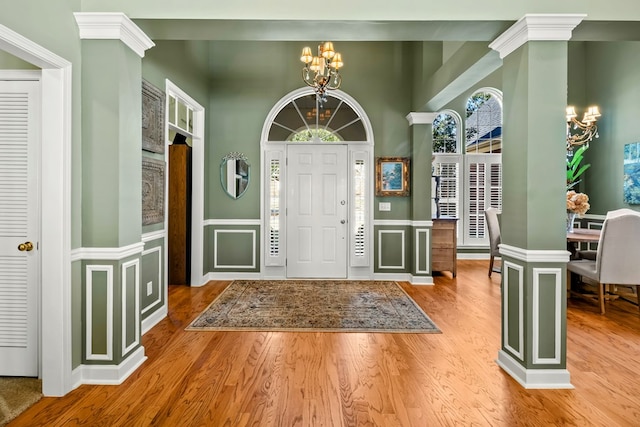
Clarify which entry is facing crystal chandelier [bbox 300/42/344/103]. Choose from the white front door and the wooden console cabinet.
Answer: the white front door

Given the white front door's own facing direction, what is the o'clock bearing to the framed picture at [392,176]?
The framed picture is roughly at 9 o'clock from the white front door.

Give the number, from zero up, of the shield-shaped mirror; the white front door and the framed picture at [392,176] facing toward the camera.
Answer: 3

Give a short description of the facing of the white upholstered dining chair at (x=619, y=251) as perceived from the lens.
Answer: facing away from the viewer and to the left of the viewer

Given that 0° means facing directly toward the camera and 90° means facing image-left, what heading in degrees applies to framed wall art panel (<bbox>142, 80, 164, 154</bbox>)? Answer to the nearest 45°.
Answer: approximately 315°

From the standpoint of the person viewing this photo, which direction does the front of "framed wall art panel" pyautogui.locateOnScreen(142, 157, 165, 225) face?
facing the viewer and to the right of the viewer

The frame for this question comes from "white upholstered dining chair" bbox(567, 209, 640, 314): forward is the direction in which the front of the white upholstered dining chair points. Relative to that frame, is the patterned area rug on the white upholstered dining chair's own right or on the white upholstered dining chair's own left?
on the white upholstered dining chair's own left

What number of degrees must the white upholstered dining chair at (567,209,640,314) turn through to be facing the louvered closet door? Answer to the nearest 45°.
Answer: approximately 90° to its left
